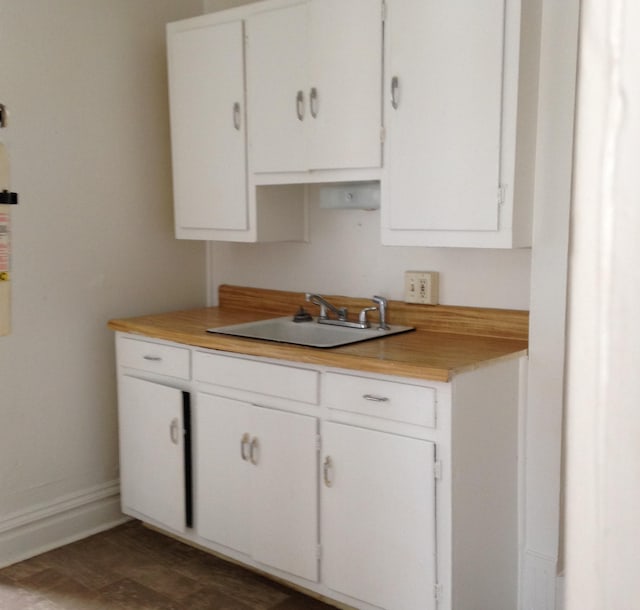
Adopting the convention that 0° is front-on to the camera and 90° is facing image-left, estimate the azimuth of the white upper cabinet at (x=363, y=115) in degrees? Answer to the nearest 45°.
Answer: approximately 45°

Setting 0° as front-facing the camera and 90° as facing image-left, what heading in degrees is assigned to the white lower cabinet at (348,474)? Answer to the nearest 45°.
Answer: approximately 45°
